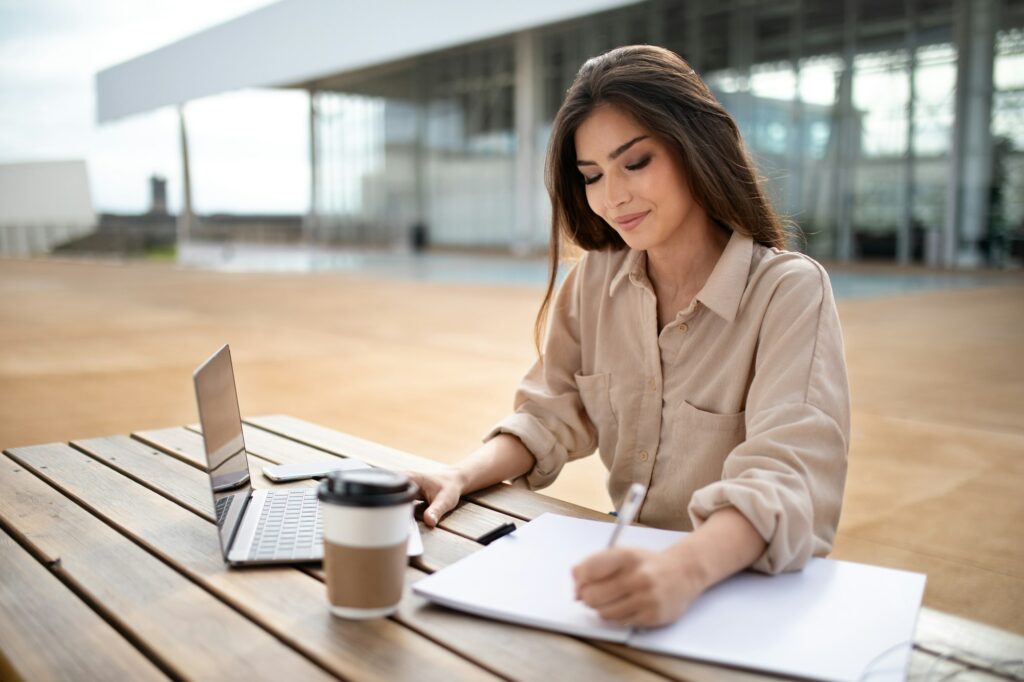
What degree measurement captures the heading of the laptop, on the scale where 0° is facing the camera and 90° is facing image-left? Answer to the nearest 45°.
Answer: approximately 270°

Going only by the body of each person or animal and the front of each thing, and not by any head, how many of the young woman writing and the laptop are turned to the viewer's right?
1

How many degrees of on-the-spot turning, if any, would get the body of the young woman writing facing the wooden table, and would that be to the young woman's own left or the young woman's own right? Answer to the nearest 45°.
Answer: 0° — they already face it

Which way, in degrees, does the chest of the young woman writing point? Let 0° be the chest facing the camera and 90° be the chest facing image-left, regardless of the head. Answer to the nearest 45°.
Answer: approximately 45°

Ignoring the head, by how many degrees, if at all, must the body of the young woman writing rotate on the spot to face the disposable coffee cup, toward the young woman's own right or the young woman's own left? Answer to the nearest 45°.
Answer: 0° — they already face it

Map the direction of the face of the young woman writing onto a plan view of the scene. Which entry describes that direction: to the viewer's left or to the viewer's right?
to the viewer's left
